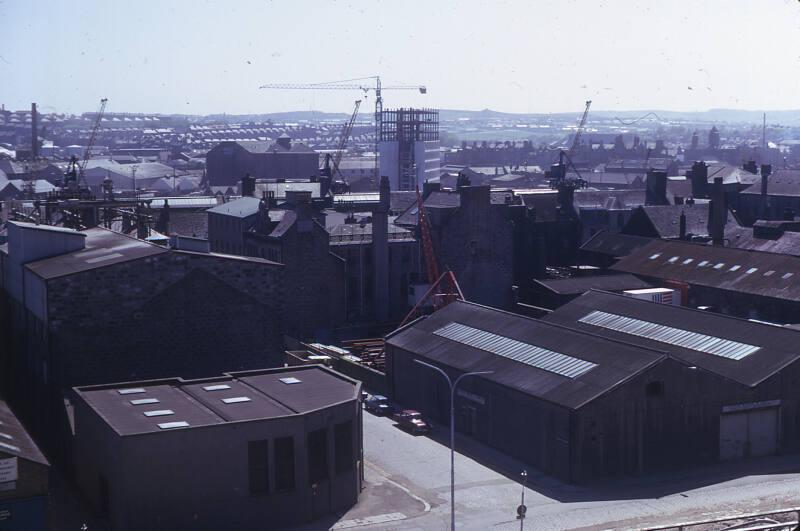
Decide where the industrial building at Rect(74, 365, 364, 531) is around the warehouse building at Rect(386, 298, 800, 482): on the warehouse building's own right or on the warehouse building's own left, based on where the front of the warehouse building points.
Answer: on the warehouse building's own right

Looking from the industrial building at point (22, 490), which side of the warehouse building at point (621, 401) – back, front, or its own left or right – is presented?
right

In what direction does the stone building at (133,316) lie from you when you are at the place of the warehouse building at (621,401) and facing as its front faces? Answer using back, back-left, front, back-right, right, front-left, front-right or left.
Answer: back-right

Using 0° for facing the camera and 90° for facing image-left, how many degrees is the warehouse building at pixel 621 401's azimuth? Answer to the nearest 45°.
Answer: approximately 315°
